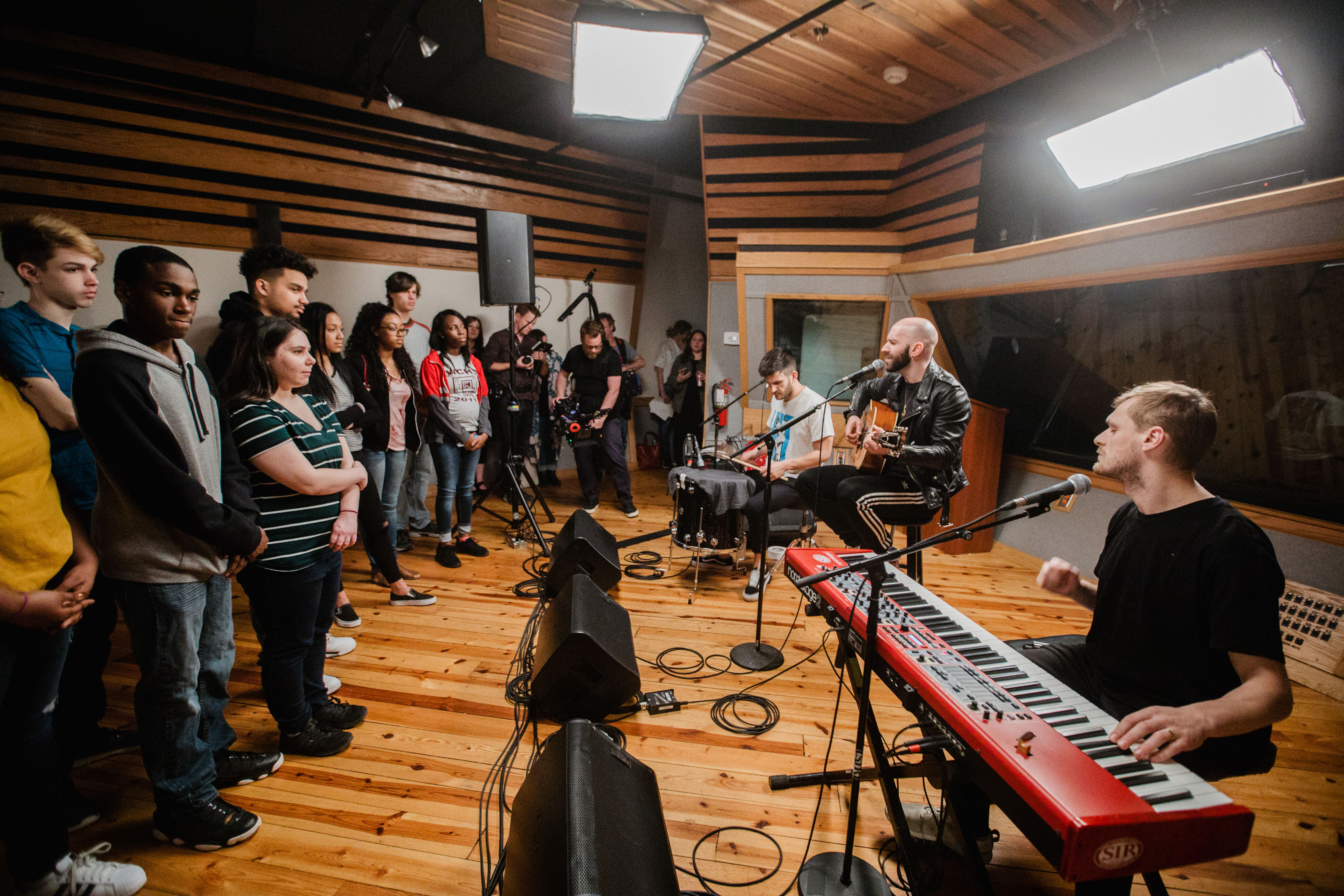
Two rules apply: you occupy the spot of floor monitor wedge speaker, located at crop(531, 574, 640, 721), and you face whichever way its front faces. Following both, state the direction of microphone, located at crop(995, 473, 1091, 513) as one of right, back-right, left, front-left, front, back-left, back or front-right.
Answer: front-right

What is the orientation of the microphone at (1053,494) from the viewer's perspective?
to the viewer's right

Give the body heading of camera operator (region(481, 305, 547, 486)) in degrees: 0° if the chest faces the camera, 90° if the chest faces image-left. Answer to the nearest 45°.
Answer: approximately 315°

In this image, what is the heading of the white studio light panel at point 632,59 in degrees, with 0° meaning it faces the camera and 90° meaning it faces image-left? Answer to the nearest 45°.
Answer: approximately 0°

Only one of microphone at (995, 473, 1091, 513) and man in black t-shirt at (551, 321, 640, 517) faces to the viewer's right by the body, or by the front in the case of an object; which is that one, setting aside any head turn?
the microphone

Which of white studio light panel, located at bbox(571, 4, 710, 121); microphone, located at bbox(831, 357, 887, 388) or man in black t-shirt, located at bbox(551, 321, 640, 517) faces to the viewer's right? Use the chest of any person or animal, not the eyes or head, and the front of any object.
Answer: the microphone

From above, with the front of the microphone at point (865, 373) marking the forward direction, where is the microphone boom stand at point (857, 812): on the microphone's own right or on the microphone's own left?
on the microphone's own right

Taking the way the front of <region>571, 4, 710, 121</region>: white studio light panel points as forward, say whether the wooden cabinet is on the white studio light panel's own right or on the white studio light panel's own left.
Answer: on the white studio light panel's own left

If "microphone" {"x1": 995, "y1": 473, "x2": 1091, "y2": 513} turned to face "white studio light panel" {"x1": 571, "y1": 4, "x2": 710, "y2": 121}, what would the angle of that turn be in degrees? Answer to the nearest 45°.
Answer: approximately 135° to its left
